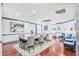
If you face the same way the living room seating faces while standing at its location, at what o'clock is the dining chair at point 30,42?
The dining chair is roughly at 1 o'clock from the living room seating.

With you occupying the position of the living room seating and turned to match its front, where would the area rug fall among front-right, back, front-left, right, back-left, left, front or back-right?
front-right

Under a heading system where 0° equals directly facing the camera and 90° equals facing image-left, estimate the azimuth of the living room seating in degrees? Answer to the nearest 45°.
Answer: approximately 45°

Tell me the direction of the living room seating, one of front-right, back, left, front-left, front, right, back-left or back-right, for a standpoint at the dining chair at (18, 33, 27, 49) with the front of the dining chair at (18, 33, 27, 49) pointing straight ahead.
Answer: front-right

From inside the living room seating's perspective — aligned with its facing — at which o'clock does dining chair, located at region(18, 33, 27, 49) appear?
The dining chair is roughly at 1 o'clock from the living room seating.
